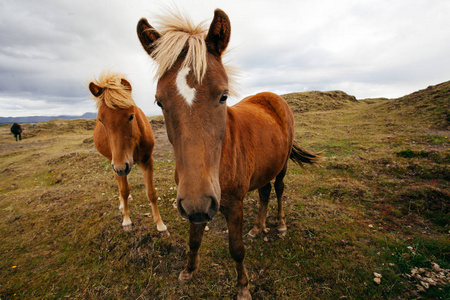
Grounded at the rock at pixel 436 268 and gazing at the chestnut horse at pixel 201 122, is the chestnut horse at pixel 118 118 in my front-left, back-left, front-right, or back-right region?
front-right

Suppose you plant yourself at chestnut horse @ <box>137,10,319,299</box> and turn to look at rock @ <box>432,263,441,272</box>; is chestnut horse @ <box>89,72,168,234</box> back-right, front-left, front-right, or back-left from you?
back-left

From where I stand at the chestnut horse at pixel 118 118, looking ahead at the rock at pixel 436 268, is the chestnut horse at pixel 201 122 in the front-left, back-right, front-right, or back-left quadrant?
front-right

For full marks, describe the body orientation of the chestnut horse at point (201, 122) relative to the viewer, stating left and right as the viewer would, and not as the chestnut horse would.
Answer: facing the viewer and to the left of the viewer

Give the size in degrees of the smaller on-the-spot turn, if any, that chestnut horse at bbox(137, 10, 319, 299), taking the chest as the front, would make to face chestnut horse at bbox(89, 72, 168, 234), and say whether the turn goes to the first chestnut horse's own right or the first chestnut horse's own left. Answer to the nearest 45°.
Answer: approximately 90° to the first chestnut horse's own right

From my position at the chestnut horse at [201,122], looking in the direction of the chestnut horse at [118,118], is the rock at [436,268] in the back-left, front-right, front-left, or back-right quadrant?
back-right

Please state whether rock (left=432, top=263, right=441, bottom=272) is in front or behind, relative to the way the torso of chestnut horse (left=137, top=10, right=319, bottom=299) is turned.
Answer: behind
